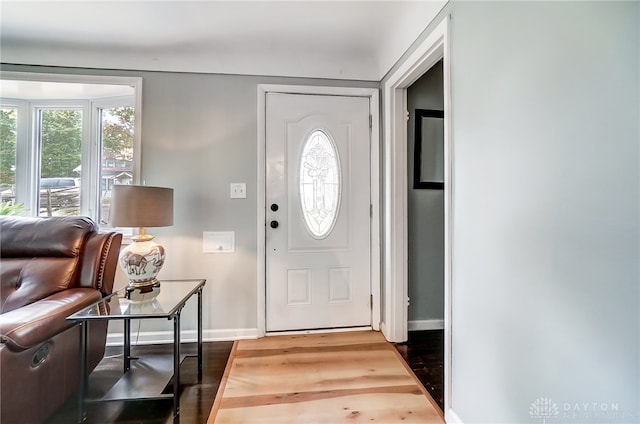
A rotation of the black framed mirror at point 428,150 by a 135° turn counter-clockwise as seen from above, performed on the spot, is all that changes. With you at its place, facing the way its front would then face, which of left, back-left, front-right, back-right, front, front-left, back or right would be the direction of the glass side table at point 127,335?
back

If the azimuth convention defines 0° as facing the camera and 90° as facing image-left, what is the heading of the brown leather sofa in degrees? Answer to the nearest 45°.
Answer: approximately 45°

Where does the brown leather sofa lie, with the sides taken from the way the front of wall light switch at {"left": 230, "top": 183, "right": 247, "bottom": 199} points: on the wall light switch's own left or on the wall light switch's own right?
on the wall light switch's own right

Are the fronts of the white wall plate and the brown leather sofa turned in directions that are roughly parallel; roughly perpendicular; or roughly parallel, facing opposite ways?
roughly parallel

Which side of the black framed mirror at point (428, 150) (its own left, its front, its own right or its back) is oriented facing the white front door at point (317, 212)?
right

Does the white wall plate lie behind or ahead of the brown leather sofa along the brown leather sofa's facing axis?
behind

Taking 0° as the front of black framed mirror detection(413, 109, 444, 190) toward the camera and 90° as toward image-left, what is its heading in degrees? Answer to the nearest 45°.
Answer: approximately 0°

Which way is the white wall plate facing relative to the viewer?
toward the camera

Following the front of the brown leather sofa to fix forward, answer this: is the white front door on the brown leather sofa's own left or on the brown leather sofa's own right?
on the brown leather sofa's own left

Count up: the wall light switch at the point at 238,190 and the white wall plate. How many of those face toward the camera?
2

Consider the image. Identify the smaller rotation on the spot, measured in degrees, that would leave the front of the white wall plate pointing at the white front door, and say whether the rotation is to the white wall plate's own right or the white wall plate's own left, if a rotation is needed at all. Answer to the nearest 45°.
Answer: approximately 90° to the white wall plate's own left

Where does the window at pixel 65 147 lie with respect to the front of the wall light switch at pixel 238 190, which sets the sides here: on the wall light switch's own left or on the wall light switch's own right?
on the wall light switch's own right

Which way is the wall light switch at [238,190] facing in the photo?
toward the camera

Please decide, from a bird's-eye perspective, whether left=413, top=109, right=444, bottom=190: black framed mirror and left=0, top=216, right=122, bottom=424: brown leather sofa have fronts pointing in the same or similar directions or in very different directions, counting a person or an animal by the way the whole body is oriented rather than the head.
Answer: same or similar directions
